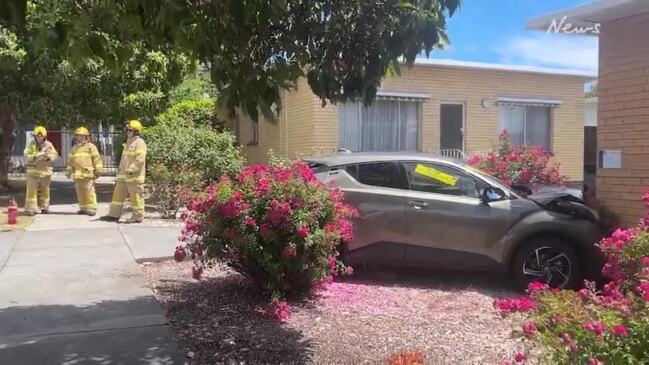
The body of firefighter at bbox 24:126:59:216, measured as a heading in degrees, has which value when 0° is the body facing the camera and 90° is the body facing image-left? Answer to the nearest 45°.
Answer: approximately 0°

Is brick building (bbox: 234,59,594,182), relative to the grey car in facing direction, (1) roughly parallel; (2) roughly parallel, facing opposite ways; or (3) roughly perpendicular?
roughly perpendicular

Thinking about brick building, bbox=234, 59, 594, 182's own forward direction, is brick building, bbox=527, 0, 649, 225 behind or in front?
in front

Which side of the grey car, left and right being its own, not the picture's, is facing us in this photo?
right

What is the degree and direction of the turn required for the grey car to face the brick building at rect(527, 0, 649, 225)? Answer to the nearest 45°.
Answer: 0° — it already faces it

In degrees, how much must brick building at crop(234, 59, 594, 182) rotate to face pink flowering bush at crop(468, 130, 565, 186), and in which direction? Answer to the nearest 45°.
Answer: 0° — it already faces it

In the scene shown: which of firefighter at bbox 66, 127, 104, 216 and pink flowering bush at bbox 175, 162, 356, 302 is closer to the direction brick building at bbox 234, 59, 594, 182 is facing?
the pink flowering bush

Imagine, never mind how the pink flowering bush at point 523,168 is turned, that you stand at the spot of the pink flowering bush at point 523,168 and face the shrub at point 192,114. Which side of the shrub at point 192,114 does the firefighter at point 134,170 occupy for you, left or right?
left

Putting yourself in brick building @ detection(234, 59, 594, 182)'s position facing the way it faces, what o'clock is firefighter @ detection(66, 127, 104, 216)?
The firefighter is roughly at 2 o'clock from the brick building.

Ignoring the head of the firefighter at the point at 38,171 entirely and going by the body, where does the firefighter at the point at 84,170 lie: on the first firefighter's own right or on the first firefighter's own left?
on the first firefighter's own left

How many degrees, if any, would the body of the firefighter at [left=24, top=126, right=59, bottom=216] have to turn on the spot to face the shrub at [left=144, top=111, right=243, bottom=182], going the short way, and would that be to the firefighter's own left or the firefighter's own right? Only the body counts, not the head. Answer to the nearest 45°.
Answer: approximately 90° to the firefighter's own left
